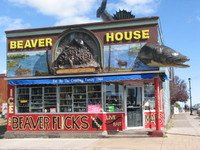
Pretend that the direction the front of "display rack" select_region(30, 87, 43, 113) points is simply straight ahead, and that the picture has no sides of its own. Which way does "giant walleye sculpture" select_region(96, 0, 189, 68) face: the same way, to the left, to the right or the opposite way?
to the left

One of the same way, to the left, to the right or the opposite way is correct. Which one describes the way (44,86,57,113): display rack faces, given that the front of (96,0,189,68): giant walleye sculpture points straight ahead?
to the right

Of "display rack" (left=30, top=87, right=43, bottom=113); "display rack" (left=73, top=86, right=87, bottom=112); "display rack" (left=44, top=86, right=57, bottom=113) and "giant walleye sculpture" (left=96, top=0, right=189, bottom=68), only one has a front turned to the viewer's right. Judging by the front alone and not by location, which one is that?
the giant walleye sculpture

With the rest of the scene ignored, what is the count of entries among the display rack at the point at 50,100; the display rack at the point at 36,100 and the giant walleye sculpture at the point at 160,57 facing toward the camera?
2

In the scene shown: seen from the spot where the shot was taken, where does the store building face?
facing the viewer

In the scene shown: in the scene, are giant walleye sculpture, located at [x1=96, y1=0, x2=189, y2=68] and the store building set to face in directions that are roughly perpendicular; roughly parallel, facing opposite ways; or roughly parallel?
roughly perpendicular

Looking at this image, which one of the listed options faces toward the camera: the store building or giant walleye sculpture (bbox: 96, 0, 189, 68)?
the store building

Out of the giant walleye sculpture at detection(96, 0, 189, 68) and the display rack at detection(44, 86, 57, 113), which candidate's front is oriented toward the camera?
the display rack

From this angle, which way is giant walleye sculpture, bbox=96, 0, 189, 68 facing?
to the viewer's right

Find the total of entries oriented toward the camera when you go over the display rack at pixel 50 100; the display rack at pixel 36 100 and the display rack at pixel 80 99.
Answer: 3

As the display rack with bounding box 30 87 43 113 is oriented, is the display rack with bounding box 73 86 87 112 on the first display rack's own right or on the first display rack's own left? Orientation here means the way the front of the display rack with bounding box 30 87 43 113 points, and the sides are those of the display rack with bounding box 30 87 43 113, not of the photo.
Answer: on the first display rack's own left

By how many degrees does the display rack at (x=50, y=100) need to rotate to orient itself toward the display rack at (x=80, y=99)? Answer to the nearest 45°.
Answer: approximately 45° to its left

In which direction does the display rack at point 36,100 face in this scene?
toward the camera

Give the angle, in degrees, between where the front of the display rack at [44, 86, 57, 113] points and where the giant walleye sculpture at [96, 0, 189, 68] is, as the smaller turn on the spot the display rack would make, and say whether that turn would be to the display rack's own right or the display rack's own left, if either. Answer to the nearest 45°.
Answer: approximately 45° to the display rack's own left

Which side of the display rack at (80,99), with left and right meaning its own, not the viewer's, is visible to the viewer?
front

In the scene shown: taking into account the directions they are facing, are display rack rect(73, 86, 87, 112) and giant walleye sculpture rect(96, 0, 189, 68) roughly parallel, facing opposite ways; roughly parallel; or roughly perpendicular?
roughly perpendicular
